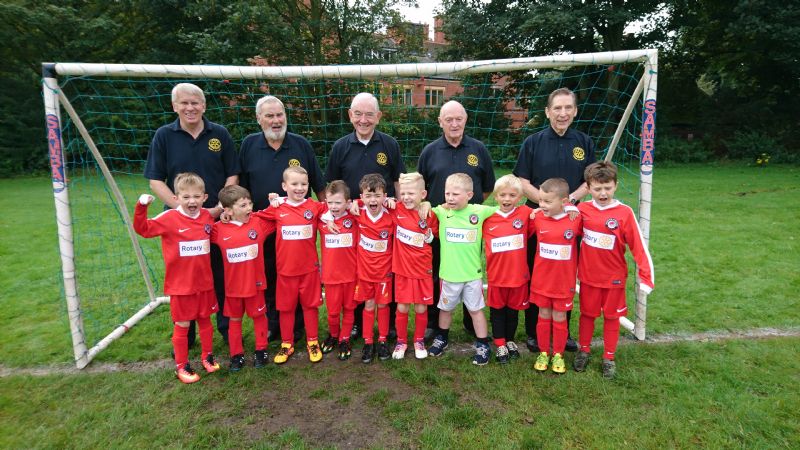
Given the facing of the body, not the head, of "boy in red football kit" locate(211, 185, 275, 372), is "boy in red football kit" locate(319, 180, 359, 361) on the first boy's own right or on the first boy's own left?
on the first boy's own left

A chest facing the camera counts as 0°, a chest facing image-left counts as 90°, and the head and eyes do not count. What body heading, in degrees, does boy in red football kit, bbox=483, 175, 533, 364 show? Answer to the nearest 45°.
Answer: approximately 0°
